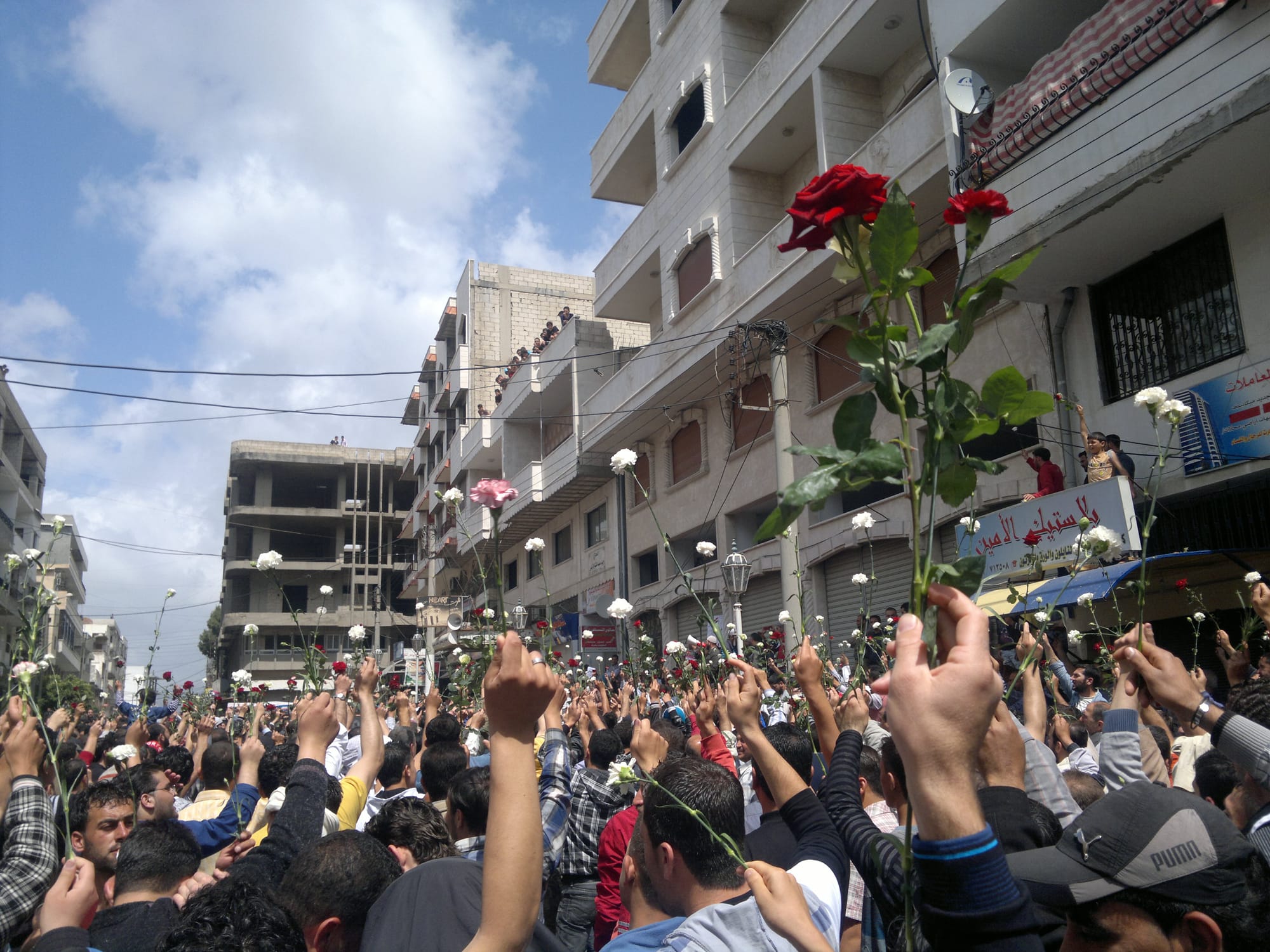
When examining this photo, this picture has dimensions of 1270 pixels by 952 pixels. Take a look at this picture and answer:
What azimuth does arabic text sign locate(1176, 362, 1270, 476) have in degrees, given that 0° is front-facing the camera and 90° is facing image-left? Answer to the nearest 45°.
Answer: approximately 45°

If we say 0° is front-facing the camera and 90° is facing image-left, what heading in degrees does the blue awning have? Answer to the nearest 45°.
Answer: approximately 45°

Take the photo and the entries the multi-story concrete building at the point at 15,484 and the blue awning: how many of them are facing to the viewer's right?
1

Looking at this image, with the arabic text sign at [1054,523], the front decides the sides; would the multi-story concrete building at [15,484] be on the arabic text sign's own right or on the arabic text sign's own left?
on the arabic text sign's own right

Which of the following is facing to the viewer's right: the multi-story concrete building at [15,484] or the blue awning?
the multi-story concrete building

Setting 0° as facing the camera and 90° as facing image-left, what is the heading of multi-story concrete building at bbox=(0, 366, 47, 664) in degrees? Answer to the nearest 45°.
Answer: approximately 270°

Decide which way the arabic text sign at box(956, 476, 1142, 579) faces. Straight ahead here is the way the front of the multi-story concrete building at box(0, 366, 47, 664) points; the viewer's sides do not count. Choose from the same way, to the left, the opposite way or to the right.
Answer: the opposite way

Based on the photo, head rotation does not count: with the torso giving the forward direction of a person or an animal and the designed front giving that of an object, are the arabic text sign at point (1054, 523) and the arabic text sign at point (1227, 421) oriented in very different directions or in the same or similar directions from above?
same or similar directions

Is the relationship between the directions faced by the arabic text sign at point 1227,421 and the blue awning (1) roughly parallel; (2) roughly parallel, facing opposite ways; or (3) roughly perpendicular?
roughly parallel

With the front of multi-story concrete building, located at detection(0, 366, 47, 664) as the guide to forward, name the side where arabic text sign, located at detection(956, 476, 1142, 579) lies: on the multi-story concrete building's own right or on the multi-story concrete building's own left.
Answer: on the multi-story concrete building's own right
